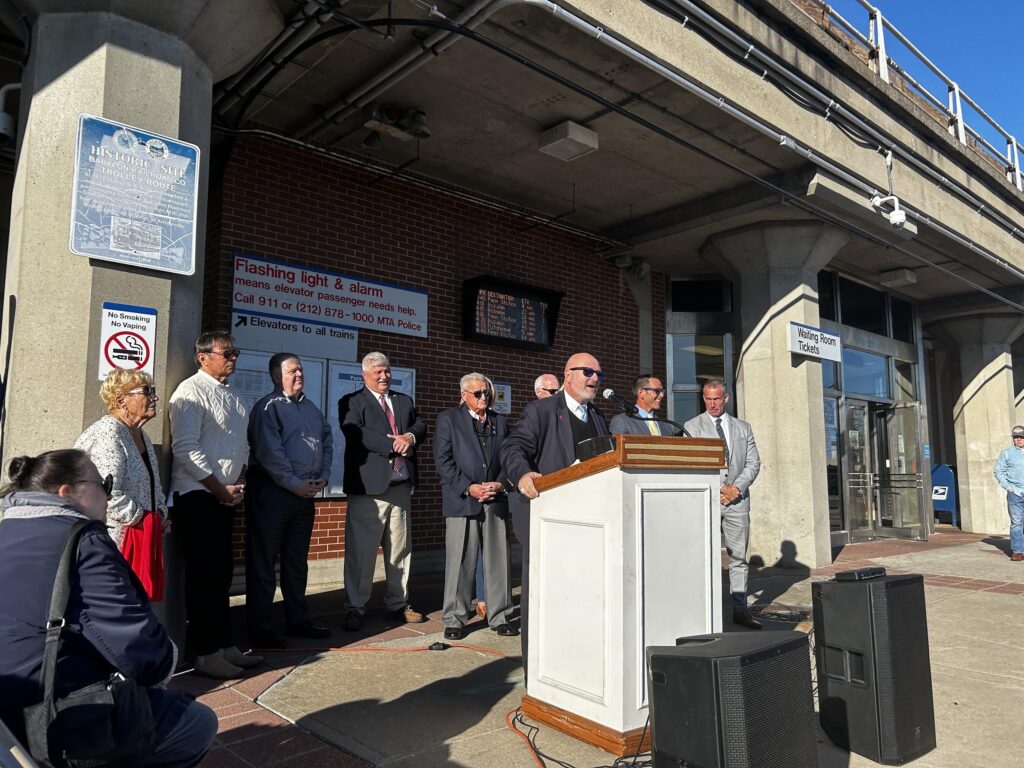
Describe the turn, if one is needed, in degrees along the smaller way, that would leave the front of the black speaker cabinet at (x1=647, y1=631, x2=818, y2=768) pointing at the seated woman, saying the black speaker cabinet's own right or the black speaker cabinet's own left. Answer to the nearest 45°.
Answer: approximately 90° to the black speaker cabinet's own right

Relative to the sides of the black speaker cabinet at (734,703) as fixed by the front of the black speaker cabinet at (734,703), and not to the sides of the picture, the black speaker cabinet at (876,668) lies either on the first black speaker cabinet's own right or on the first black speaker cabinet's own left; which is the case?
on the first black speaker cabinet's own left

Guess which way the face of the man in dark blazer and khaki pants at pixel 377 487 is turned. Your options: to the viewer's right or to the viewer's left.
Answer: to the viewer's right

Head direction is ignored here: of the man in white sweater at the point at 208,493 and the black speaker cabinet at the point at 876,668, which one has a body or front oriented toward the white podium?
the man in white sweater

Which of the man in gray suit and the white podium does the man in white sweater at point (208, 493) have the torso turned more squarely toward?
the white podium

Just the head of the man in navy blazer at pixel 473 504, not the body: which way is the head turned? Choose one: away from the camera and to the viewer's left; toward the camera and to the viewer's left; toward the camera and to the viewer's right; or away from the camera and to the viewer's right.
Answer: toward the camera and to the viewer's right
